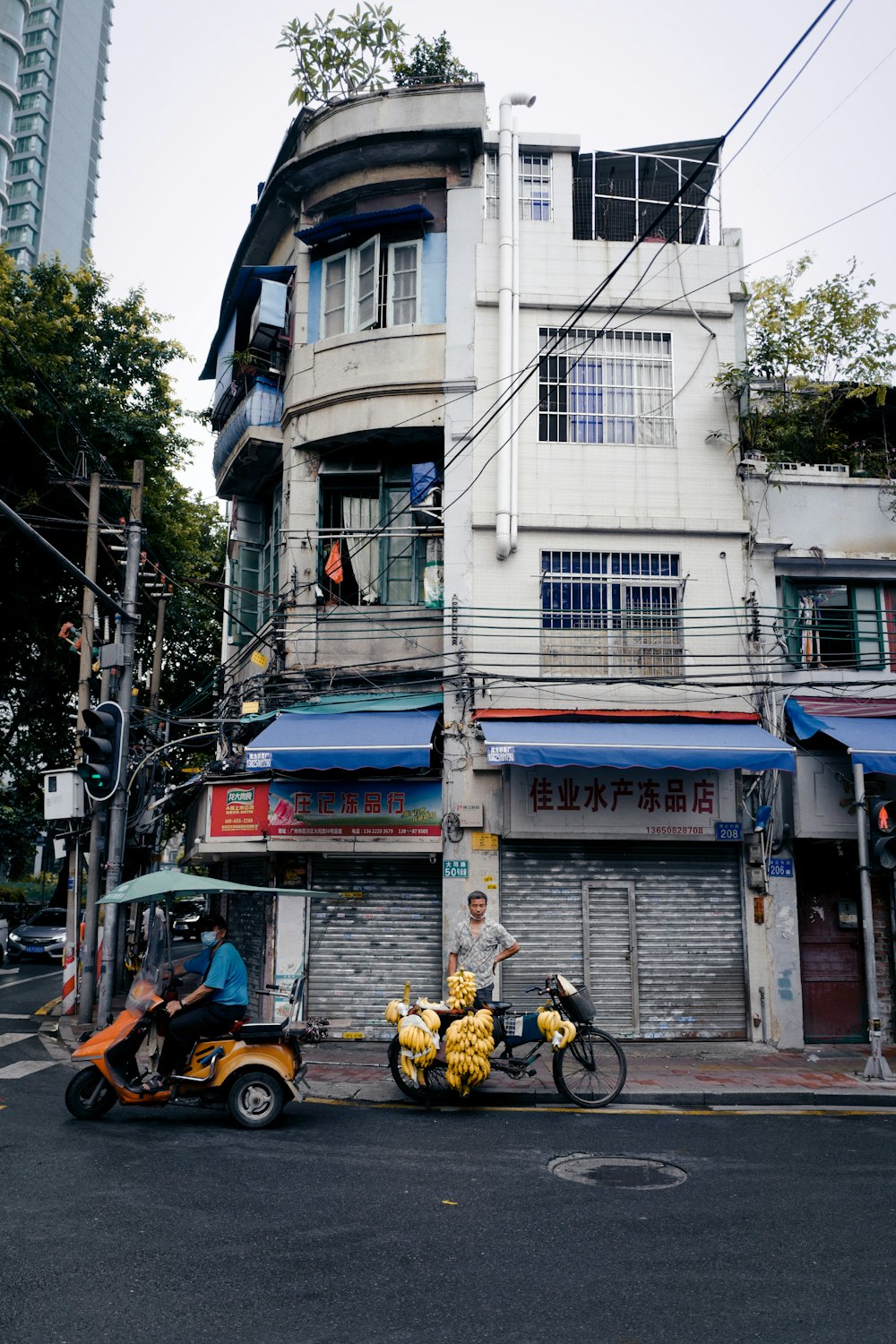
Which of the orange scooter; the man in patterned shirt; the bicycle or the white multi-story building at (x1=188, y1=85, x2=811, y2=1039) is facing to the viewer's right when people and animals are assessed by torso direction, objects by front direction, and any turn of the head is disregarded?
the bicycle

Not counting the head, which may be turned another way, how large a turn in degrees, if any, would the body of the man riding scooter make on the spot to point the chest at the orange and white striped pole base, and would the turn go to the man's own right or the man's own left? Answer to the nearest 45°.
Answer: approximately 90° to the man's own right

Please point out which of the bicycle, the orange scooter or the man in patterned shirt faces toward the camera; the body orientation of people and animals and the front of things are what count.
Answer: the man in patterned shirt

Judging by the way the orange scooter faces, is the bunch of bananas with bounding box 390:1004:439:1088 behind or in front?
behind

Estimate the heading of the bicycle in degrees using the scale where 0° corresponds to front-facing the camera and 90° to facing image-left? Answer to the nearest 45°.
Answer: approximately 270°

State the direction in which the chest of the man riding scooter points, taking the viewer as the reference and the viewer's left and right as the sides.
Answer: facing to the left of the viewer

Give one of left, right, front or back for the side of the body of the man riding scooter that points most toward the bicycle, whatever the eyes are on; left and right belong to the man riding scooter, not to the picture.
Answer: back

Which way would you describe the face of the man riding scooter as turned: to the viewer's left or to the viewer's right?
to the viewer's left

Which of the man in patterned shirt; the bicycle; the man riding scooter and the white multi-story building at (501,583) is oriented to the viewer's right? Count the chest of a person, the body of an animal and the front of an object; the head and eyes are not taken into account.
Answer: the bicycle

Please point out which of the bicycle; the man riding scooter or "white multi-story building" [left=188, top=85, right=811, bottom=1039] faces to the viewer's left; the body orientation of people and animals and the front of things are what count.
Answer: the man riding scooter

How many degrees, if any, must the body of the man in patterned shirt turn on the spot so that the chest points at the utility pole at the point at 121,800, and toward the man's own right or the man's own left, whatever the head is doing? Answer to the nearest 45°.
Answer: approximately 135° to the man's own right

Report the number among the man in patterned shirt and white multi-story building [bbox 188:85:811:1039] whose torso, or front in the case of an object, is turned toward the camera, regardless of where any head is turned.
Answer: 2

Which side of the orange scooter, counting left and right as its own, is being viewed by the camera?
left

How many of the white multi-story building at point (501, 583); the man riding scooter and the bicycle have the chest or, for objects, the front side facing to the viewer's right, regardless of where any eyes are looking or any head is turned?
1

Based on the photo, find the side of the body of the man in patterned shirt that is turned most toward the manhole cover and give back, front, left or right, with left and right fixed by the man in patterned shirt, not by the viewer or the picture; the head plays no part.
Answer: front
